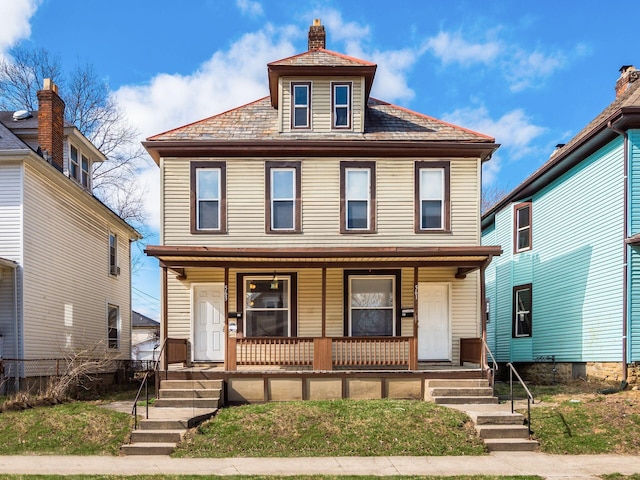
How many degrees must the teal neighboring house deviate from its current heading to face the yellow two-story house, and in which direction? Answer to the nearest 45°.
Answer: approximately 90° to its right

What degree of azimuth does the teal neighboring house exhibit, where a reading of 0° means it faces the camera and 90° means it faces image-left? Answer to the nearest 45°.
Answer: approximately 315°

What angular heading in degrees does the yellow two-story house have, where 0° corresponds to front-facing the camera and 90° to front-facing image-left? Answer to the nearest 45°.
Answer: approximately 0°

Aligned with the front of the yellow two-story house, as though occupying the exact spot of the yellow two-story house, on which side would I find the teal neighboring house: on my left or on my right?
on my left

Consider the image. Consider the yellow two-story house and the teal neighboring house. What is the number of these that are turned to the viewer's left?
0
